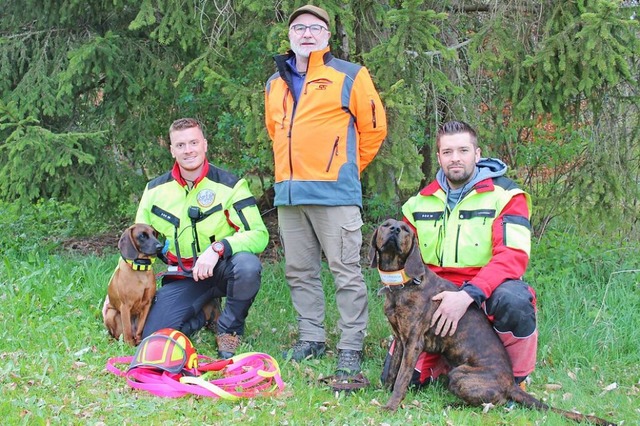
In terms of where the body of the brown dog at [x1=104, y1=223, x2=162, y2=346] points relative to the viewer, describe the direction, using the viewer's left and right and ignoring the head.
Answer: facing the viewer and to the right of the viewer

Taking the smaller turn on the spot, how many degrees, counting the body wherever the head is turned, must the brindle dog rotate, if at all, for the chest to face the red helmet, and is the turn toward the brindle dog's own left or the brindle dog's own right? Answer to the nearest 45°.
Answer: approximately 45° to the brindle dog's own right

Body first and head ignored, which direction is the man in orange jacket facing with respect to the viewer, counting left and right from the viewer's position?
facing the viewer and to the left of the viewer

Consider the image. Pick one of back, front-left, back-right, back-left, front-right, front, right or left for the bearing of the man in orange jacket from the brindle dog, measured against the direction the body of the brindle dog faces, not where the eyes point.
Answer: right

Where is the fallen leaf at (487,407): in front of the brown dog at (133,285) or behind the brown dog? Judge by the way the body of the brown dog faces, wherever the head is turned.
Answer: in front

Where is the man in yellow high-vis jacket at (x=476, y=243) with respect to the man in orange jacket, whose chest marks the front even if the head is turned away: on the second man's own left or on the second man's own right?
on the second man's own left

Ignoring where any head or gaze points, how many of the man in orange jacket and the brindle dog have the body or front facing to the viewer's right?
0

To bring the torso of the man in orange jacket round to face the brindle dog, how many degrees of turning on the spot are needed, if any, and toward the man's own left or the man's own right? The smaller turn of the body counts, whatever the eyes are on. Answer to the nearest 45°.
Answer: approximately 90° to the man's own left

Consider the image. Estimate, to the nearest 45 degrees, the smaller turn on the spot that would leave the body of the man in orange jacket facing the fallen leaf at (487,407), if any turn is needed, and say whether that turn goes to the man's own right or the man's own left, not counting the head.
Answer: approximately 90° to the man's own left

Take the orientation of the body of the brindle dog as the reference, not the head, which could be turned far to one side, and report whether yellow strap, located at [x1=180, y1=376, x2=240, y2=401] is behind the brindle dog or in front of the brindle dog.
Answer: in front

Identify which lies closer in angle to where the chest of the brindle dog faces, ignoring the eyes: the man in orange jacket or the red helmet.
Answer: the red helmet
